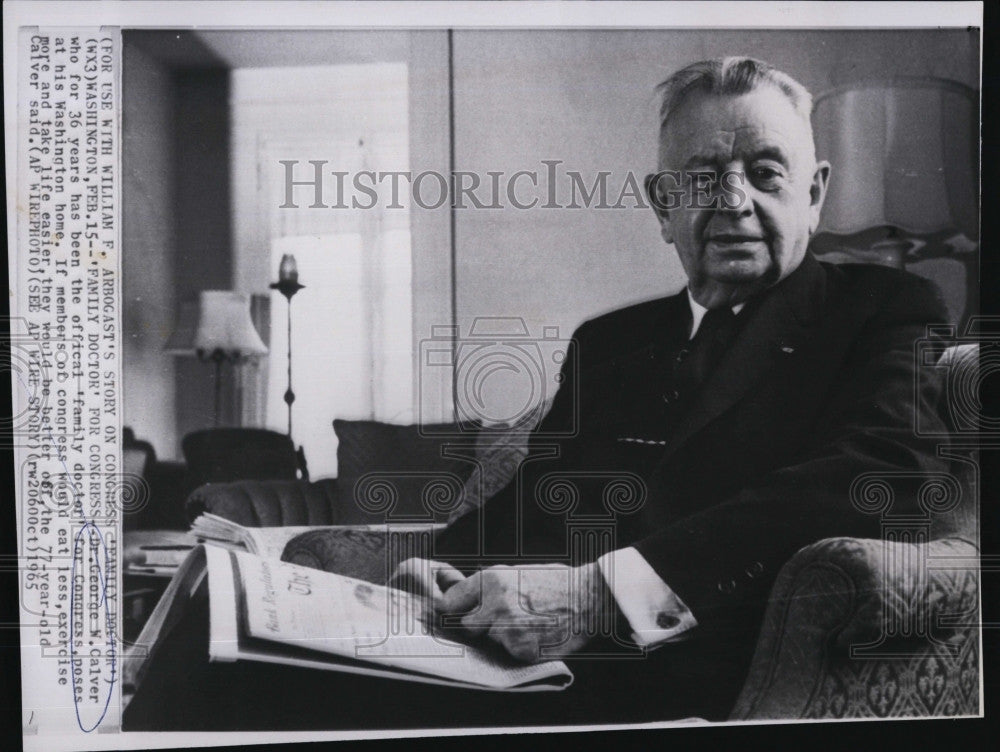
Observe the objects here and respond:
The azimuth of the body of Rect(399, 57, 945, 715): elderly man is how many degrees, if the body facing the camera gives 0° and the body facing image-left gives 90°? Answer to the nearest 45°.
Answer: approximately 45°

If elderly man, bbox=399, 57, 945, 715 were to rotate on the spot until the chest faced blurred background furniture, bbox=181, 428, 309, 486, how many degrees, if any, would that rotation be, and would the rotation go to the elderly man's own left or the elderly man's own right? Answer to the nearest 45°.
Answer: approximately 45° to the elderly man's own right
